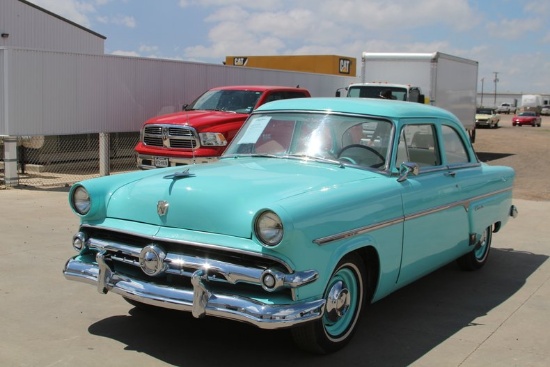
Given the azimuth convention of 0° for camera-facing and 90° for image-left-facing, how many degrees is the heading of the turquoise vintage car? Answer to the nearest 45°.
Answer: approximately 45°

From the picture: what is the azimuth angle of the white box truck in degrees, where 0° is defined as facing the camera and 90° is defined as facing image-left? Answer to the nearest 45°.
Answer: approximately 45°

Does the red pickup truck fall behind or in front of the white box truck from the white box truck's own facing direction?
in front

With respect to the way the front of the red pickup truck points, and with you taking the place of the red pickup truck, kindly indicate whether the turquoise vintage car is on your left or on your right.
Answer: on your left

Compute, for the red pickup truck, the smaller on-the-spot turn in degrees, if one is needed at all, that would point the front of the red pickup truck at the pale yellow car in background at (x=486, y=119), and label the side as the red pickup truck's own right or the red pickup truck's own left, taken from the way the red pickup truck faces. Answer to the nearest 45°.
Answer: approximately 180°

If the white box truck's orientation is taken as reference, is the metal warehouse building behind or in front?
in front

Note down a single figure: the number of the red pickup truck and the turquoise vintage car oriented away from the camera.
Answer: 0

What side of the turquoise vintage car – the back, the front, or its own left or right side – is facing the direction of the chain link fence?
right

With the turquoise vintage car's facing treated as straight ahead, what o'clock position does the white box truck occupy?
The white box truck is roughly at 5 o'clock from the turquoise vintage car.
